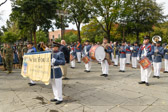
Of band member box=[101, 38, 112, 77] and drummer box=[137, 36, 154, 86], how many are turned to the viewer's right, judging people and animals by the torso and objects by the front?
0

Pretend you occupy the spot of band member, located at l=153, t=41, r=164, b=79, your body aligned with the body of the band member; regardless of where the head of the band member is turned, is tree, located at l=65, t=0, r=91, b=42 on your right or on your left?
on your right

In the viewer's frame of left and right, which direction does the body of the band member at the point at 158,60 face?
facing the viewer and to the left of the viewer

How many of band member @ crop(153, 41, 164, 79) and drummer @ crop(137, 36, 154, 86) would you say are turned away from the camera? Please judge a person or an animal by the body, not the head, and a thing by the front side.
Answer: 0

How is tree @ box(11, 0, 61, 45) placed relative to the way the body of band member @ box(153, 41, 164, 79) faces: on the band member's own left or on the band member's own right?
on the band member's own right

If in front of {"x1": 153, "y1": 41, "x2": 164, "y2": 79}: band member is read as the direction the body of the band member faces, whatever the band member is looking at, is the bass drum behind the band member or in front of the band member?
in front

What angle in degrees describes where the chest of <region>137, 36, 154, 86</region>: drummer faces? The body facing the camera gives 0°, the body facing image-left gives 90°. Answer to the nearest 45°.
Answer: approximately 45°

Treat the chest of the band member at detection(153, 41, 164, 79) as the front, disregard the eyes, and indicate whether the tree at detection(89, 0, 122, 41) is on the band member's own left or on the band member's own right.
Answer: on the band member's own right

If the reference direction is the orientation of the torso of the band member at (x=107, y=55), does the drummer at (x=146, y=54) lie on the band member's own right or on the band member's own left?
on the band member's own left

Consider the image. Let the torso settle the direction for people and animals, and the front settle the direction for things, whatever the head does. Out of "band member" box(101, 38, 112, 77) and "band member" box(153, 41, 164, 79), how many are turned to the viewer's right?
0

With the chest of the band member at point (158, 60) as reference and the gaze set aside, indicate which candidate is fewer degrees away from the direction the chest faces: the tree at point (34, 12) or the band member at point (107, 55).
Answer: the band member

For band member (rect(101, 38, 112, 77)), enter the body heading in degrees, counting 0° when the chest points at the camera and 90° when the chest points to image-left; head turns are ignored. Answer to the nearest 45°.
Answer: approximately 45°
